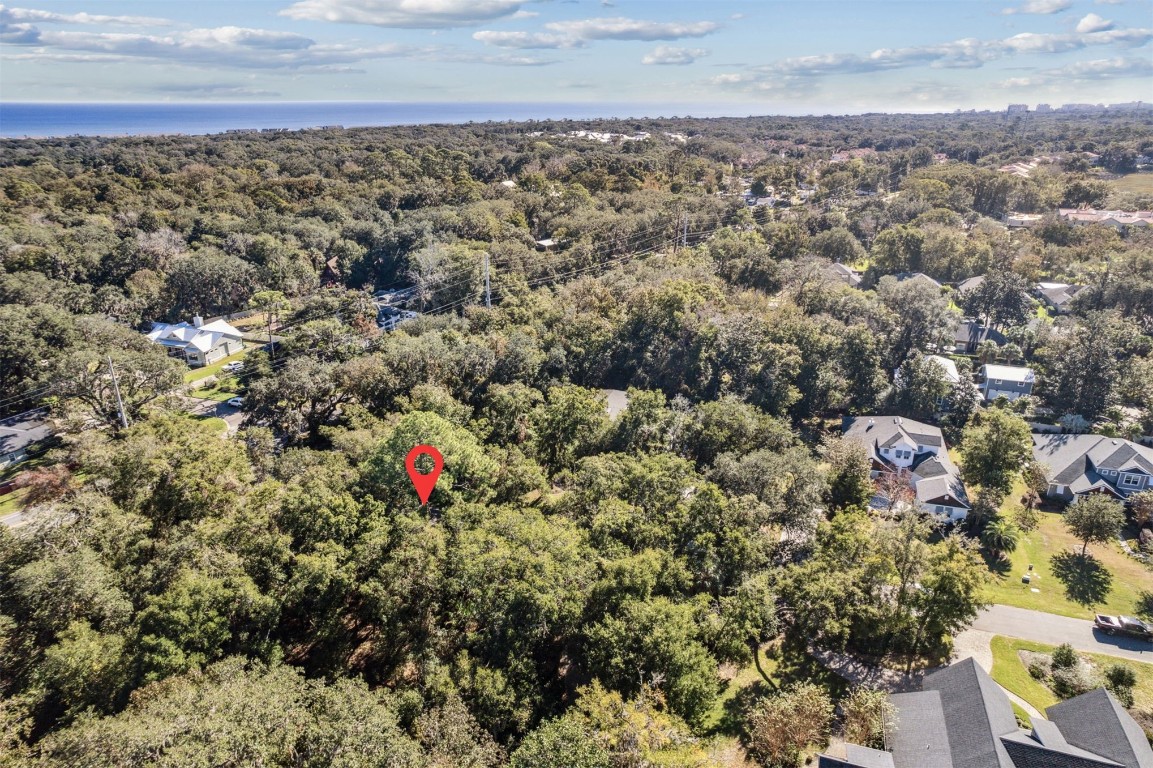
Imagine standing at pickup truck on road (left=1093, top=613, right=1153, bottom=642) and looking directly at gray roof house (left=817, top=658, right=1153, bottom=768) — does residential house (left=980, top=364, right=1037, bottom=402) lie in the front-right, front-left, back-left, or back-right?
back-right

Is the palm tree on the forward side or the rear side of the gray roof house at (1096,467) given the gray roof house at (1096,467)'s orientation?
on the forward side

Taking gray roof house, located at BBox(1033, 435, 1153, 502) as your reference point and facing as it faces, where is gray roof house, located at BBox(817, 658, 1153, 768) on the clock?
gray roof house, located at BBox(817, 658, 1153, 768) is roughly at 12 o'clock from gray roof house, located at BBox(1033, 435, 1153, 502).

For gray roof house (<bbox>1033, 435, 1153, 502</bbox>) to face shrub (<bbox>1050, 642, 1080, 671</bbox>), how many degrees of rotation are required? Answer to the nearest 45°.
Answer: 0° — it already faces it

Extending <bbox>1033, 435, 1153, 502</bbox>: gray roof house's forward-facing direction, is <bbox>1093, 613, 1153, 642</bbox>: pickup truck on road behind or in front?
in front

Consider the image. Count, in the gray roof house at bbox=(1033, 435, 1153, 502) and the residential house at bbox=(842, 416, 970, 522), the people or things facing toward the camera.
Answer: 2

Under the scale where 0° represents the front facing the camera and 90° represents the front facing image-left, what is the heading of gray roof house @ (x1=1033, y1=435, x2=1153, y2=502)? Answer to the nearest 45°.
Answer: approximately 0°

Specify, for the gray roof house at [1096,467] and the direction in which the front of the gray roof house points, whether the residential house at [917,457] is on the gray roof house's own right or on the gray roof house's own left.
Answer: on the gray roof house's own right
